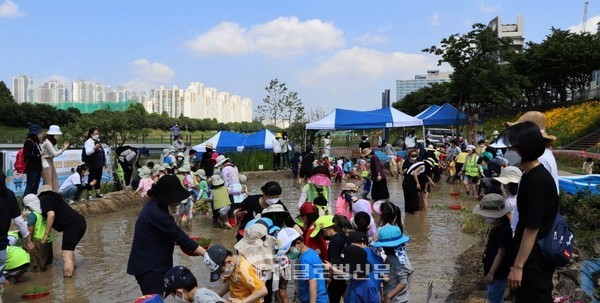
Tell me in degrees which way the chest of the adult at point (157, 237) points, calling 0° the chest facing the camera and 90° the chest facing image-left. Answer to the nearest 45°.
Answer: approximately 270°

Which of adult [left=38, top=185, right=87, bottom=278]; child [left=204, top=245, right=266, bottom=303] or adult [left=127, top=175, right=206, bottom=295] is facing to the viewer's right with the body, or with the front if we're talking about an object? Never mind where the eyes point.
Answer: adult [left=127, top=175, right=206, bottom=295]

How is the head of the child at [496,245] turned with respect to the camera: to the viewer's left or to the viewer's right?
to the viewer's left

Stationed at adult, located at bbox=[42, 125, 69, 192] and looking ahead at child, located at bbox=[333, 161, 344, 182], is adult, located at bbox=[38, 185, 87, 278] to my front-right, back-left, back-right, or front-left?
back-right

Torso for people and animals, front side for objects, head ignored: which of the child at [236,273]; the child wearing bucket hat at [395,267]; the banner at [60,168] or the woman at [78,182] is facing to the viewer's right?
the woman at [78,182]

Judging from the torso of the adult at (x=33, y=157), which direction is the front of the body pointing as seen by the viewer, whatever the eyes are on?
to the viewer's right

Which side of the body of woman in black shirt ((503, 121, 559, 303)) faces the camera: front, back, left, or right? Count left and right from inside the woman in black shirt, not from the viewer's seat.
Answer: left

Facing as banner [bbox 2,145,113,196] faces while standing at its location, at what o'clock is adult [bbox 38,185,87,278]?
The adult is roughly at 12 o'clock from the banner.
